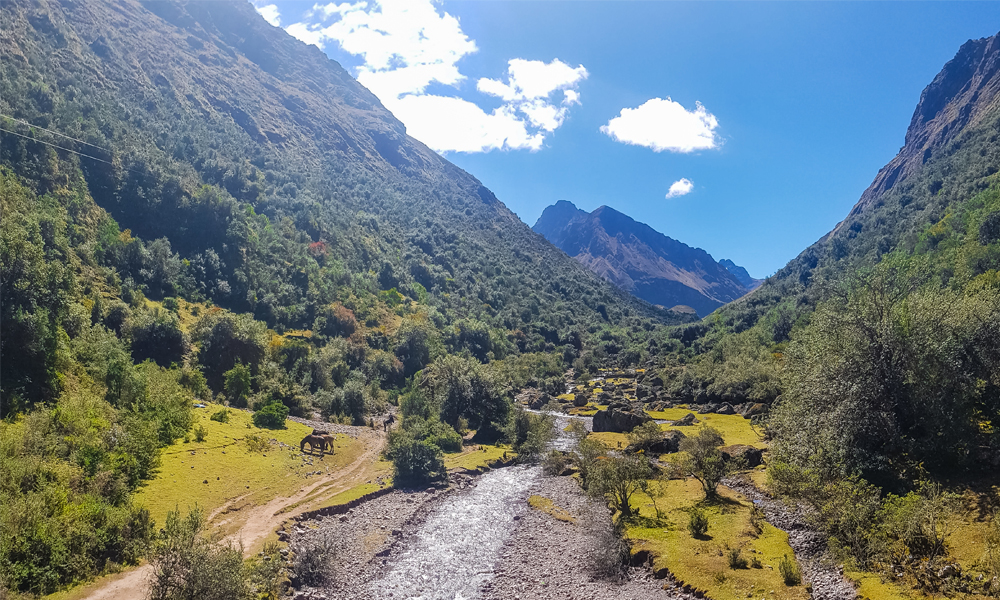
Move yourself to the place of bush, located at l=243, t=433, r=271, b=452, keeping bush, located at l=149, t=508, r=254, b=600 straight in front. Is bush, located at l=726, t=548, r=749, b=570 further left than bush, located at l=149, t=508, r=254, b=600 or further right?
left

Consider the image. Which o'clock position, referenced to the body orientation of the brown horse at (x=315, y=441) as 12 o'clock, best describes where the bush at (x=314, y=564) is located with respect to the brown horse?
The bush is roughly at 9 o'clock from the brown horse.

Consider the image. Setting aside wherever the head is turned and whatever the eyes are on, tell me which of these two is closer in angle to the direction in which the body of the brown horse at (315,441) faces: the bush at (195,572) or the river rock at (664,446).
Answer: the bush

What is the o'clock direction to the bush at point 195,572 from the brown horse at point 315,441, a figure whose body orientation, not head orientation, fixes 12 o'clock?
The bush is roughly at 9 o'clock from the brown horse.

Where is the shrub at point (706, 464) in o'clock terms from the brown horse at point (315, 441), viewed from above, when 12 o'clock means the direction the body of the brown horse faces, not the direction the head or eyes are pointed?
The shrub is roughly at 7 o'clock from the brown horse.

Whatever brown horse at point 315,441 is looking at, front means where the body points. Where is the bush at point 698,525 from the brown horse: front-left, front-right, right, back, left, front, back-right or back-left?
back-left

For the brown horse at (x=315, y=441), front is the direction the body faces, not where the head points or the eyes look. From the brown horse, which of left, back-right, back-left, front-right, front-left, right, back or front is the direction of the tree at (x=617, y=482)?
back-left

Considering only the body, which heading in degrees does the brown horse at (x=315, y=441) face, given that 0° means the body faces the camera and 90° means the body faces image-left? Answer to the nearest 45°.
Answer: approximately 90°

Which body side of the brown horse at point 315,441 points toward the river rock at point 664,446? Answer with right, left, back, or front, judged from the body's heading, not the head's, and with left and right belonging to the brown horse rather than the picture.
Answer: back

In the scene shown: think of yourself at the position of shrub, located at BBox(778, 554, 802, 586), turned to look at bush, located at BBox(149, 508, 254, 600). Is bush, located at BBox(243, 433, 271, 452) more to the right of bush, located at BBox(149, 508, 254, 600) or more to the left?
right

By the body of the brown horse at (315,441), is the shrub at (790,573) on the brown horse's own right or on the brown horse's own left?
on the brown horse's own left
